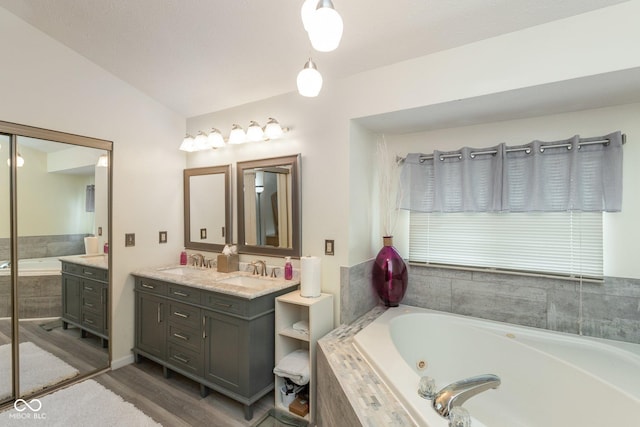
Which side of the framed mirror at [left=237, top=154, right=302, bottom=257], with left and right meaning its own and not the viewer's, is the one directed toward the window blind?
left

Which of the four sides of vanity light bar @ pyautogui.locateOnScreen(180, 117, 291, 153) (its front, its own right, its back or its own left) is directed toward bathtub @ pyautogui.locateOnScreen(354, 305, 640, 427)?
left

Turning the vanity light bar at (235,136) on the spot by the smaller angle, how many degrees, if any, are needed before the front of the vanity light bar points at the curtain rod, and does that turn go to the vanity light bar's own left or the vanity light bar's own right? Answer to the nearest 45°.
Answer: approximately 90° to the vanity light bar's own left

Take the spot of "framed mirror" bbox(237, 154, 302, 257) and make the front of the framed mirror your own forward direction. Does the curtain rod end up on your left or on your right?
on your left

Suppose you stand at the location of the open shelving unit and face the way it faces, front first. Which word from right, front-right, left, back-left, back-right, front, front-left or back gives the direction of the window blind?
back-left
